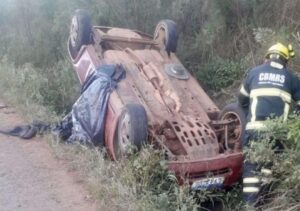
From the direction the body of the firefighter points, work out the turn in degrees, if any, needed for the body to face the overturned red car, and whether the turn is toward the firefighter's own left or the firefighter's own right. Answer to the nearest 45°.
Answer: approximately 90° to the firefighter's own left

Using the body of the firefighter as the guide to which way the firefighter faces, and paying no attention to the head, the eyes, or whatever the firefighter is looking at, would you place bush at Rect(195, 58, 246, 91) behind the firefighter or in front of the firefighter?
in front

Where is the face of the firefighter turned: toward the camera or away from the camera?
away from the camera

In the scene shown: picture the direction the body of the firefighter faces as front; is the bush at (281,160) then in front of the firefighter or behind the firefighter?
behind

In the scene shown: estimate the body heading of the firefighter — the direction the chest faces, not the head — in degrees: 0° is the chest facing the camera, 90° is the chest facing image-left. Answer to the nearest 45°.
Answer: approximately 180°

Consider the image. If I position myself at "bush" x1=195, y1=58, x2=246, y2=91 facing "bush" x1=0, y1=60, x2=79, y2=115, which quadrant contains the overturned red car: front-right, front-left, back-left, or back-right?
front-left

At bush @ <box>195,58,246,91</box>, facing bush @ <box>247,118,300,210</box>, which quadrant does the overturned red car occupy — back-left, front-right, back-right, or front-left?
front-right

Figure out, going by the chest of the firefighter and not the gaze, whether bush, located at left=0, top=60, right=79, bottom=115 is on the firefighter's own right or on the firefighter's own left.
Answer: on the firefighter's own left
